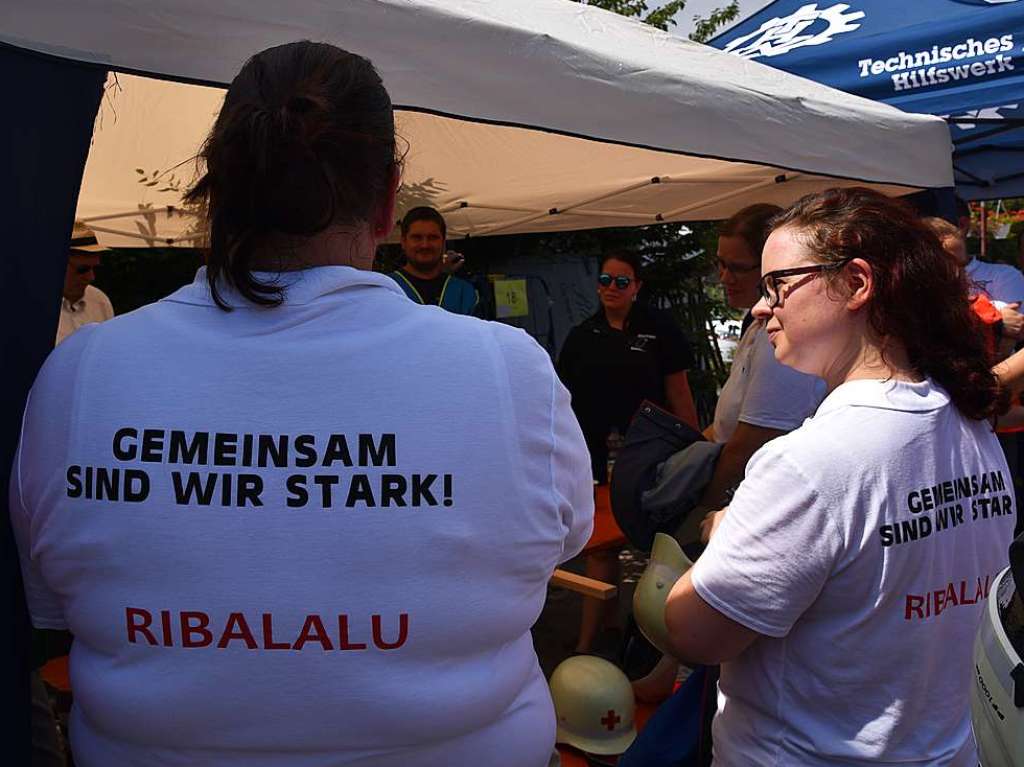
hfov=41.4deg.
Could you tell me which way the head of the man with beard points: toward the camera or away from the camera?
toward the camera

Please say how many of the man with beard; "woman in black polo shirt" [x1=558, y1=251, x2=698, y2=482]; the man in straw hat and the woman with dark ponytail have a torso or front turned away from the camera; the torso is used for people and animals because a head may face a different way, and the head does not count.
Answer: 1

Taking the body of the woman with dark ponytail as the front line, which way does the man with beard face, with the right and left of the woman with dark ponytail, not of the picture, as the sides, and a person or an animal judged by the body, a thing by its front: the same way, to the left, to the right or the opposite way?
the opposite way

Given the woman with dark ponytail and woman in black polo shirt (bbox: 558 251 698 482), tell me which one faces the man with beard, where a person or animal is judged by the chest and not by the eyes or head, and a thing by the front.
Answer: the woman with dark ponytail

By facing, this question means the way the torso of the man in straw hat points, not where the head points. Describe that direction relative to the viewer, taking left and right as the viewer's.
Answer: facing the viewer and to the right of the viewer

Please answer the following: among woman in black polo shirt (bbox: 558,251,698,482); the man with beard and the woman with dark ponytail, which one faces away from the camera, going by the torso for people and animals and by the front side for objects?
the woman with dark ponytail

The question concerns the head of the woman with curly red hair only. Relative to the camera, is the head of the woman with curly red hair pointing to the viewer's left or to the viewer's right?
to the viewer's left

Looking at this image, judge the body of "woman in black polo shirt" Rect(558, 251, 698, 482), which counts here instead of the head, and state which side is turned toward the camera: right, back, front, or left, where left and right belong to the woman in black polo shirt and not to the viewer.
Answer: front

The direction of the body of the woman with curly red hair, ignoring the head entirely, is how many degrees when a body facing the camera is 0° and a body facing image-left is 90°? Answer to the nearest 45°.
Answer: approximately 135°

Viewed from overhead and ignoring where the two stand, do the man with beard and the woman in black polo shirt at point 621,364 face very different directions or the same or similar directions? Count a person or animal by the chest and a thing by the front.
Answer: same or similar directions

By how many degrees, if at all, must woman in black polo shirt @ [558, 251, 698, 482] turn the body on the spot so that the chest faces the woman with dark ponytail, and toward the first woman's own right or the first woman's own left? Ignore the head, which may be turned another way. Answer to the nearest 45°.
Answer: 0° — they already face them

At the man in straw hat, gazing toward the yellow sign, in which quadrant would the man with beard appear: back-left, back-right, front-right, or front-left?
front-right

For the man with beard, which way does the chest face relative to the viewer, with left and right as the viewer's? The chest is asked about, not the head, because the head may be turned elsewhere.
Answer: facing the viewer

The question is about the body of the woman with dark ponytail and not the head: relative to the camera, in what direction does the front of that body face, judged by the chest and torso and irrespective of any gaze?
away from the camera

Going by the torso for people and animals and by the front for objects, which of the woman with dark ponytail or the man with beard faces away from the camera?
the woman with dark ponytail

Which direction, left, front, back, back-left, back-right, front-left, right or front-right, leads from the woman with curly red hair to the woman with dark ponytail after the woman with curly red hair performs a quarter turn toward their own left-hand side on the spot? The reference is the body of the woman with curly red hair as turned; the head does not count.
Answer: front
